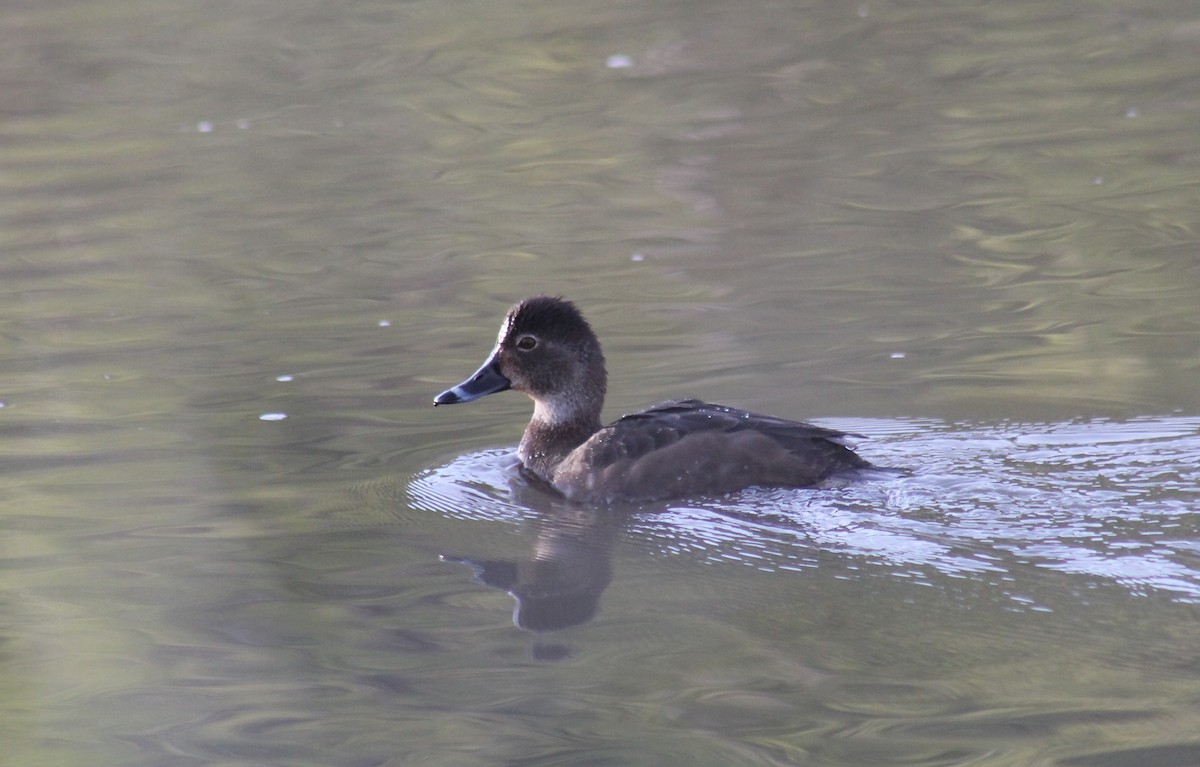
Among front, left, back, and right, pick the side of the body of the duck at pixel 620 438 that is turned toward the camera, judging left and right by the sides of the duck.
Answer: left
